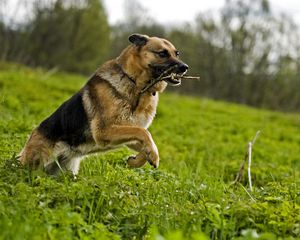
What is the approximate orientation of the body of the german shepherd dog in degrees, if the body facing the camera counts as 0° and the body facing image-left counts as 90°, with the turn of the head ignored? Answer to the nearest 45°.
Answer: approximately 270°
